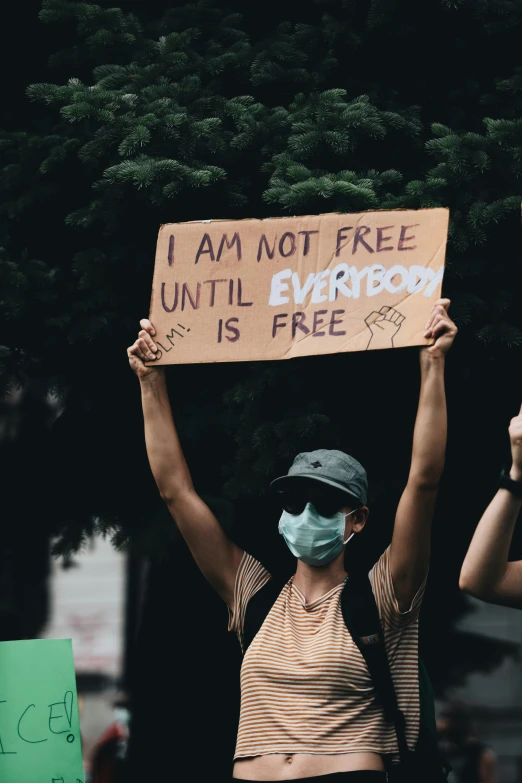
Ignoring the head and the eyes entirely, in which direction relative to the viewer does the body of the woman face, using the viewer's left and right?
facing the viewer and to the left of the viewer

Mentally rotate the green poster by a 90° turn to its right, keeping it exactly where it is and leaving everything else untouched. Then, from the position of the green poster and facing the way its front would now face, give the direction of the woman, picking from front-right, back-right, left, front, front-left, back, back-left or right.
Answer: back-left

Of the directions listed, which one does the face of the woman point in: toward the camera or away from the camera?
toward the camera

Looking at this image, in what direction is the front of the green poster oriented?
toward the camera
